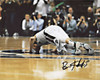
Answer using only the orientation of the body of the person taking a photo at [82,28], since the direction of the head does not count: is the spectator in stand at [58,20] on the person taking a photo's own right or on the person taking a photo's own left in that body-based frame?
on the person taking a photo's own right

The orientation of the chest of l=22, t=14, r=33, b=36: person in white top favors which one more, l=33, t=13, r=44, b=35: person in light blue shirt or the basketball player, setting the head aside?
the basketball player

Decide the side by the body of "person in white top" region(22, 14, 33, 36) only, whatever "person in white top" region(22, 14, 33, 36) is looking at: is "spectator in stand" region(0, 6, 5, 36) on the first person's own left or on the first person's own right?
on the first person's own right

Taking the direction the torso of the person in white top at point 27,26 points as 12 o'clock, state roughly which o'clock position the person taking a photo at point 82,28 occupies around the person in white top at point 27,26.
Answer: the person taking a photo at point 82,28 is roughly at 9 o'clock from the person in white top at point 27,26.

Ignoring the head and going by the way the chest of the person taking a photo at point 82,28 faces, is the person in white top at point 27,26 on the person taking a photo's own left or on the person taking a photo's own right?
on the person taking a photo's own right

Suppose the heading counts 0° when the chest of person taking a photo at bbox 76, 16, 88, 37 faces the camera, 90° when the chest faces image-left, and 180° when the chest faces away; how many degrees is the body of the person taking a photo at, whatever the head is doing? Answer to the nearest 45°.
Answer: approximately 0°

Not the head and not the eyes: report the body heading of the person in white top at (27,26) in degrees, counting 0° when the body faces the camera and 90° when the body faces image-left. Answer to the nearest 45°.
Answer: approximately 0°

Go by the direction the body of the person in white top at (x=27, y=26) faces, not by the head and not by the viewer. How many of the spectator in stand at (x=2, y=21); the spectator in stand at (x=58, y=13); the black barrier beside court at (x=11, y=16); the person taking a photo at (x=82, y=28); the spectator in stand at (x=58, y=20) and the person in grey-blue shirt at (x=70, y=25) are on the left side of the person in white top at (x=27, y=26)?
4

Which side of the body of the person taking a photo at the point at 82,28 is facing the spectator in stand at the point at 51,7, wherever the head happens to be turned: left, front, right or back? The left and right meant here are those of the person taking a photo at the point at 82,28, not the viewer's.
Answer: right

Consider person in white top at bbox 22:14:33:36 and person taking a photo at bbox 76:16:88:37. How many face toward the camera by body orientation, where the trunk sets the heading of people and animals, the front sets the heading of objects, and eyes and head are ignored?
2

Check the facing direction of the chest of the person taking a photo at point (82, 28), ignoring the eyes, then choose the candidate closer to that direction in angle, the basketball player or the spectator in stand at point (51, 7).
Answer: the basketball player

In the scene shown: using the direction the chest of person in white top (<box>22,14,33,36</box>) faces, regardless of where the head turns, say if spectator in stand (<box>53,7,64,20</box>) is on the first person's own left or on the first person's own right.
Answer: on the first person's own left
